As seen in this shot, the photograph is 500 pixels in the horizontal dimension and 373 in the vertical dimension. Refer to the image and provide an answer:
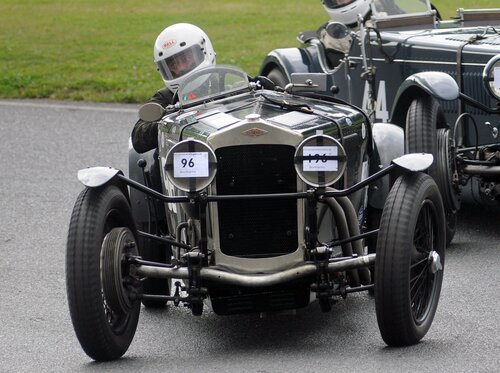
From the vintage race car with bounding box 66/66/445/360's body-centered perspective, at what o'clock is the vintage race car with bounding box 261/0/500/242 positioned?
the vintage race car with bounding box 261/0/500/242 is roughly at 7 o'clock from the vintage race car with bounding box 66/66/445/360.

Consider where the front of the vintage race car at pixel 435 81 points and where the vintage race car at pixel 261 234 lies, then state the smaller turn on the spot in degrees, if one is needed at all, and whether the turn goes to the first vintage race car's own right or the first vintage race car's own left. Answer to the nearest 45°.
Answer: approximately 45° to the first vintage race car's own right

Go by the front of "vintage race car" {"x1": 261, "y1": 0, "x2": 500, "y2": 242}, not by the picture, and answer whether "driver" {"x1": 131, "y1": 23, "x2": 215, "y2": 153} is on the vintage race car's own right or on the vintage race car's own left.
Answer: on the vintage race car's own right

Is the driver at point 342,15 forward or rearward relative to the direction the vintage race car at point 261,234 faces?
rearward
